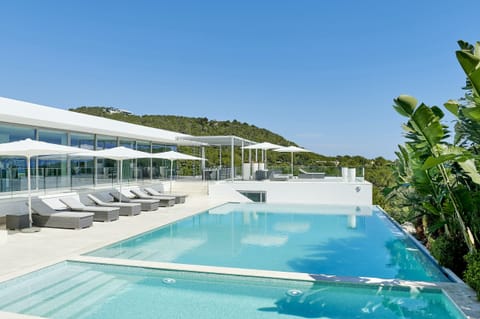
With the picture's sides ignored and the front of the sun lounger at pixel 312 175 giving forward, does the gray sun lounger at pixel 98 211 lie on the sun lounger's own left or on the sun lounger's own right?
on the sun lounger's own right

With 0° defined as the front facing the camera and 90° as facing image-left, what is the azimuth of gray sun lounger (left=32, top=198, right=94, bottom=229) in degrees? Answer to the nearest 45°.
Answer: approximately 315°

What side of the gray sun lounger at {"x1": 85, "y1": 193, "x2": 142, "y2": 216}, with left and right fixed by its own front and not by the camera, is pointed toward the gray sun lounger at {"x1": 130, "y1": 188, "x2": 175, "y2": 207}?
left

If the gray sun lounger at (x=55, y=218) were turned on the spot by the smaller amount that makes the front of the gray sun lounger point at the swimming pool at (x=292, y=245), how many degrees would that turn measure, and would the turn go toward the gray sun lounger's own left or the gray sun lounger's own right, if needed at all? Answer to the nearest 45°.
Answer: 0° — it already faces it

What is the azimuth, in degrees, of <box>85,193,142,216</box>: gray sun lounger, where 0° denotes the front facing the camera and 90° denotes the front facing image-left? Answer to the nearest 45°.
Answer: approximately 315°

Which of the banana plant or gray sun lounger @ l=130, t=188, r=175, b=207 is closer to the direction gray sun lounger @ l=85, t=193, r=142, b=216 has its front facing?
the banana plant

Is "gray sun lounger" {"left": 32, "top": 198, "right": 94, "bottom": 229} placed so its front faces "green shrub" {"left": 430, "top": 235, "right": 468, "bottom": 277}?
yes
